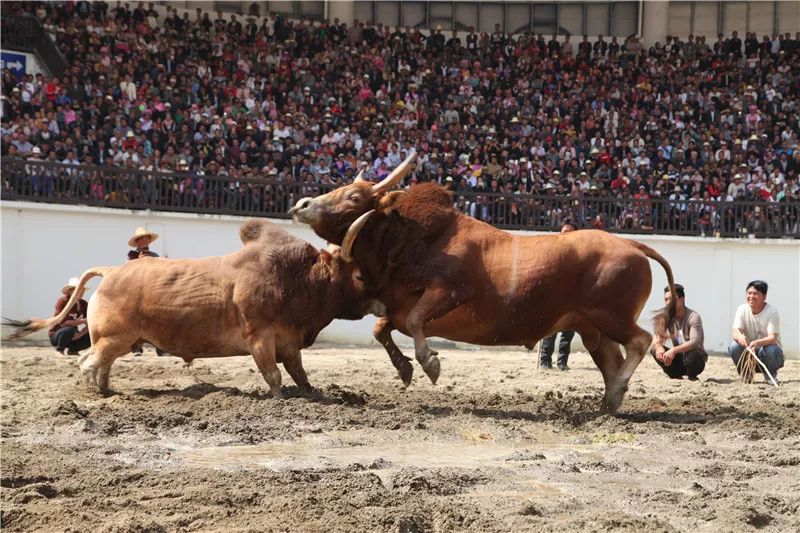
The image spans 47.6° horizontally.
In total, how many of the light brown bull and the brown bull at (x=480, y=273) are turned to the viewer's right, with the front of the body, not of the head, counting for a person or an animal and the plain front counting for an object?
1

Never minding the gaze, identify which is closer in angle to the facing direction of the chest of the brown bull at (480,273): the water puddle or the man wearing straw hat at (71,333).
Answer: the man wearing straw hat

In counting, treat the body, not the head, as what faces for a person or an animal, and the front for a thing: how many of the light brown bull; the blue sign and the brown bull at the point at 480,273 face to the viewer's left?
1

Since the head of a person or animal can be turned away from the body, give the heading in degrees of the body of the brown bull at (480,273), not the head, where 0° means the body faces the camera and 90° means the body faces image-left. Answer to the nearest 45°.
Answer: approximately 90°

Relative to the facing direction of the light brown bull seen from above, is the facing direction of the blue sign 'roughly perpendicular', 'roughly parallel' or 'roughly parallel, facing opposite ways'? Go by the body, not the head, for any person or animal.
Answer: roughly perpendicular

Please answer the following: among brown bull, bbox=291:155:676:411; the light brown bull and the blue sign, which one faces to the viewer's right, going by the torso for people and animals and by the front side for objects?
the light brown bull

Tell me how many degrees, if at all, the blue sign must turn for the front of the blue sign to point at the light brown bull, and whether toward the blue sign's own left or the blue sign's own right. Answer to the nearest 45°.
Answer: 0° — it already faces it

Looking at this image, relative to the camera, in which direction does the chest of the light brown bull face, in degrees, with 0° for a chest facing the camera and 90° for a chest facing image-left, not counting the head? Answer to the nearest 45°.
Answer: approximately 270°

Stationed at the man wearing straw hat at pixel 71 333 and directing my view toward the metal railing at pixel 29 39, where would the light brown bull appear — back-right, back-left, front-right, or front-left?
back-right

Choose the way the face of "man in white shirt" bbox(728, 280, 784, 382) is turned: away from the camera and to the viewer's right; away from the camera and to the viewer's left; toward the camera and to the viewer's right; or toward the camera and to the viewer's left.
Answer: toward the camera and to the viewer's left

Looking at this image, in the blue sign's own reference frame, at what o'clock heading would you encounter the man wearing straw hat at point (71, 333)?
The man wearing straw hat is roughly at 12 o'clock from the blue sign.

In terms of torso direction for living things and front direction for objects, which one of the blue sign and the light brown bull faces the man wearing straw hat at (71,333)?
the blue sign

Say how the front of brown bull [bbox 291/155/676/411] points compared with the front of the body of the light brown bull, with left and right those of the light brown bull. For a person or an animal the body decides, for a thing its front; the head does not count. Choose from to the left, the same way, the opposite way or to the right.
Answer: the opposite way
